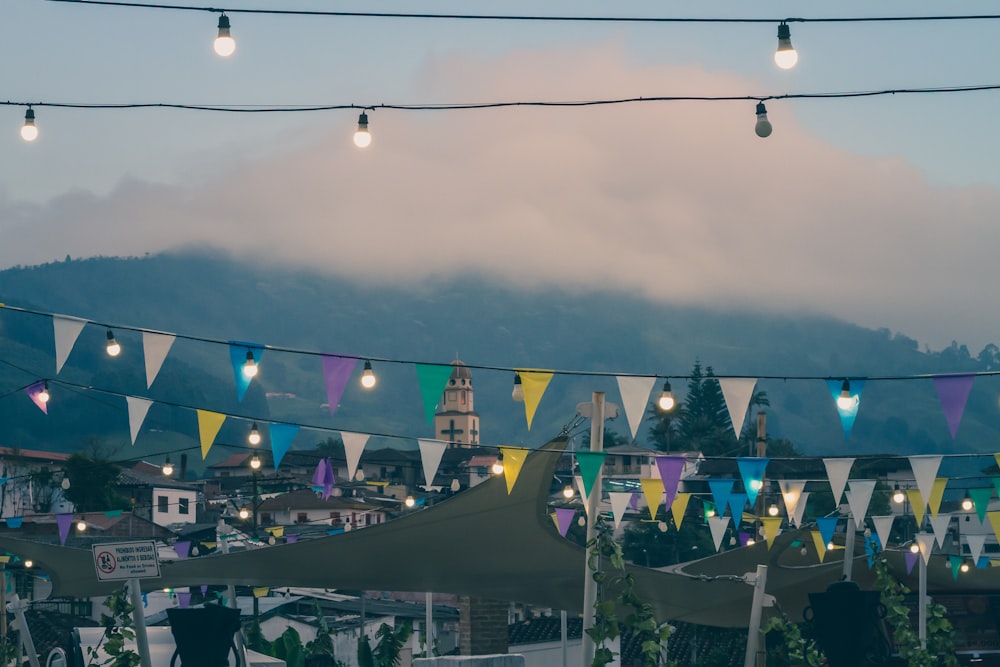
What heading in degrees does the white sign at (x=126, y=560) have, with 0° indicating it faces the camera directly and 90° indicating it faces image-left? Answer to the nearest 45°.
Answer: approximately 0°

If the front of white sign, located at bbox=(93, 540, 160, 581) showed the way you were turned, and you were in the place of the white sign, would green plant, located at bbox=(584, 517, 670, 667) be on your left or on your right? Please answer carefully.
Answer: on your left

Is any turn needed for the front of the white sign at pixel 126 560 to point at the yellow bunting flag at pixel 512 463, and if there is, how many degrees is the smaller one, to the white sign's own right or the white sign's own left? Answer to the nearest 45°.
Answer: approximately 135° to the white sign's own left

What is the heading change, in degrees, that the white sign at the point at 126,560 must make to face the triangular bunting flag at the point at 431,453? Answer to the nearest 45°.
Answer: approximately 135° to its left

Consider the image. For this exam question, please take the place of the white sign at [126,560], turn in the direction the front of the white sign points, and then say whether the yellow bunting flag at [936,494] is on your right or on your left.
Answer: on your left

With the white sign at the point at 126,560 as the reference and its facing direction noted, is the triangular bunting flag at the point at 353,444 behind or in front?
behind

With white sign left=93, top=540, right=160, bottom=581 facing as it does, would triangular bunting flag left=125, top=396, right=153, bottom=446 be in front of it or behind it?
behind

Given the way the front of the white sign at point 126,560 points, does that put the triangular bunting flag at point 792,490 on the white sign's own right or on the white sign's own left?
on the white sign's own left

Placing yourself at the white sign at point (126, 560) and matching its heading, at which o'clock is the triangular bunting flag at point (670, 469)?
The triangular bunting flag is roughly at 8 o'clock from the white sign.

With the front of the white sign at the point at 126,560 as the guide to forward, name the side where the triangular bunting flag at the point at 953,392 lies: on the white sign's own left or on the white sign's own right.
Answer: on the white sign's own left

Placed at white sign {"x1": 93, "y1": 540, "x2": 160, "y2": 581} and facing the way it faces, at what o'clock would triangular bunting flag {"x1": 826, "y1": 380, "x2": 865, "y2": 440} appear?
The triangular bunting flag is roughly at 9 o'clock from the white sign.

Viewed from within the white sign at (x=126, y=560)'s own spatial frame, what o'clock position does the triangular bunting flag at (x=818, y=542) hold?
The triangular bunting flag is roughly at 8 o'clock from the white sign.
